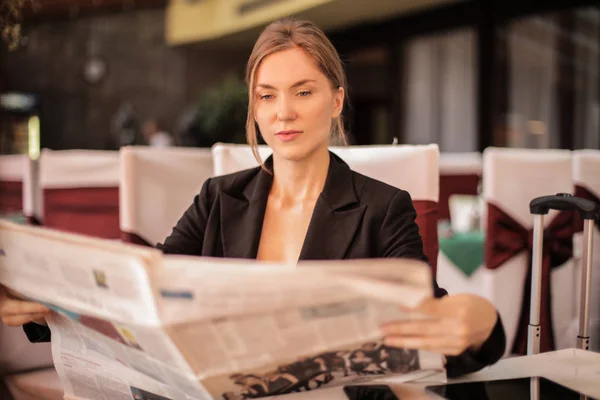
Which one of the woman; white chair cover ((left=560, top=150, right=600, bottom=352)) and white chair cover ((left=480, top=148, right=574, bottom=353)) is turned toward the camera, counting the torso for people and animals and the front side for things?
the woman

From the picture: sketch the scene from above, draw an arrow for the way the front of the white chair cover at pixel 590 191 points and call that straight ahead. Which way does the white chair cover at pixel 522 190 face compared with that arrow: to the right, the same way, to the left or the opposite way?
the same way

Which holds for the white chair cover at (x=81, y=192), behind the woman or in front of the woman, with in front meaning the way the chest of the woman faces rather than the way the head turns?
behind

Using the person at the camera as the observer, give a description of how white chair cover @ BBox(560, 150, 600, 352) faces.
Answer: facing away from the viewer

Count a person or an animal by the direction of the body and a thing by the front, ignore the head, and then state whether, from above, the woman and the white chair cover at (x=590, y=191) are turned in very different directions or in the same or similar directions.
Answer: very different directions

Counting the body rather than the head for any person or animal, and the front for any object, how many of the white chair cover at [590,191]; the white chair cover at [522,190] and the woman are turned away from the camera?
2

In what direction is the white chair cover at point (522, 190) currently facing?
away from the camera

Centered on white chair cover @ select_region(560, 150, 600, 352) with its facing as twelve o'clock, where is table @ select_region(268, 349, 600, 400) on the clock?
The table is roughly at 6 o'clock from the white chair cover.

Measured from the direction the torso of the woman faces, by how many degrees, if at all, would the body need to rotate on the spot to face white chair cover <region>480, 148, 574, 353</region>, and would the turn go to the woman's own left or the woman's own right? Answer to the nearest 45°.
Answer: approximately 135° to the woman's own left

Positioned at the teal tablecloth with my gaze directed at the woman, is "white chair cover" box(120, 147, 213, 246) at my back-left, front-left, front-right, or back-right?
front-right

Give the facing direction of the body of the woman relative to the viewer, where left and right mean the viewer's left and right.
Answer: facing the viewer
